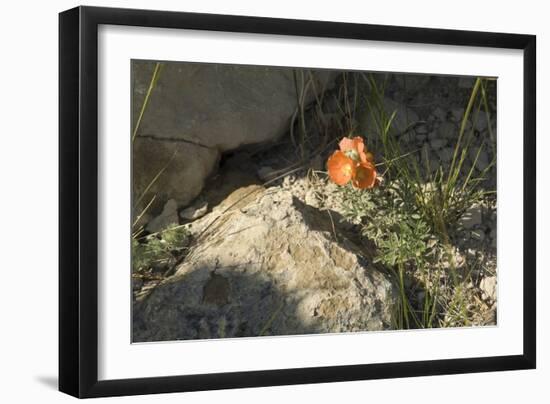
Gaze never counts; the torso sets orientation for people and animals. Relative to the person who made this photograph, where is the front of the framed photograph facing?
facing the viewer and to the right of the viewer
